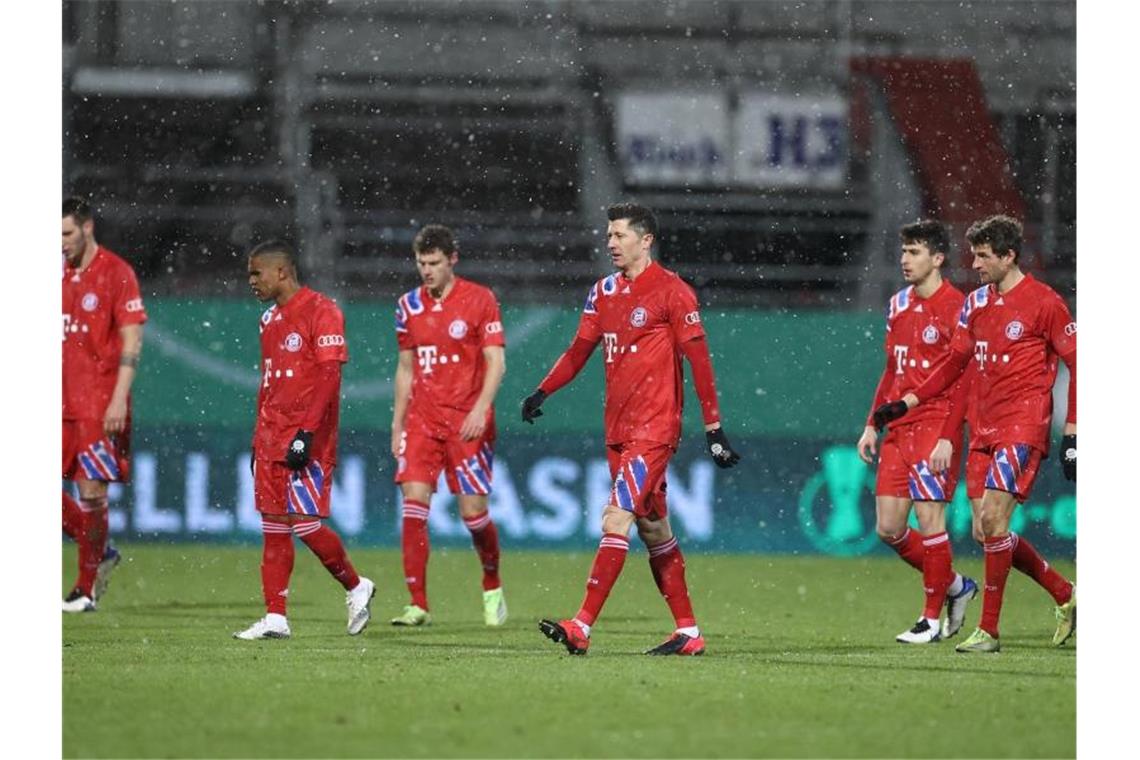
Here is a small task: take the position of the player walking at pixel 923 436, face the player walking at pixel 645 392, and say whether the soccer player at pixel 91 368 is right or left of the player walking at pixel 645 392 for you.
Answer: right

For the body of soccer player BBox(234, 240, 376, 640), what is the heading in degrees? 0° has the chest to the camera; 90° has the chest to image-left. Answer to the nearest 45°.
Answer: approximately 45°

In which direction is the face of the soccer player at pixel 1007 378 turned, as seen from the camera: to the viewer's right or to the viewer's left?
to the viewer's left

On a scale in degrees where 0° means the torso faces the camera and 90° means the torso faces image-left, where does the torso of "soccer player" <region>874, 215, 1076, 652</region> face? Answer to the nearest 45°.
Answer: approximately 45°

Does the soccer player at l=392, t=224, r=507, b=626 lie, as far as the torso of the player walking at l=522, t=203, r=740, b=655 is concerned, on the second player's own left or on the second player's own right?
on the second player's own right

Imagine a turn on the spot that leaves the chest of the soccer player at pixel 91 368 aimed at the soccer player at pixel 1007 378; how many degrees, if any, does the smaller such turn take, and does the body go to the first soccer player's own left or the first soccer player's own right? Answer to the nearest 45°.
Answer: approximately 90° to the first soccer player's own left

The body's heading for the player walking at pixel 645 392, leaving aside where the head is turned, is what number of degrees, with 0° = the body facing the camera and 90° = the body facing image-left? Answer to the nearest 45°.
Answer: approximately 45°

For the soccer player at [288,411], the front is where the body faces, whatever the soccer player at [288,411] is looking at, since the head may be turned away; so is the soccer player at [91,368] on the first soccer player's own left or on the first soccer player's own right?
on the first soccer player's own right

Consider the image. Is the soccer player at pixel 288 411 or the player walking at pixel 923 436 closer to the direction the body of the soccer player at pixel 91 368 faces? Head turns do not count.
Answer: the soccer player
